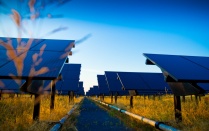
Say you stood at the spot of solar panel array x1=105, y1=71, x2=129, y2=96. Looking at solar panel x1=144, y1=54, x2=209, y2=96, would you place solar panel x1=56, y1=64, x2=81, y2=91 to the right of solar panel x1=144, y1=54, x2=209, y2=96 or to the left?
right

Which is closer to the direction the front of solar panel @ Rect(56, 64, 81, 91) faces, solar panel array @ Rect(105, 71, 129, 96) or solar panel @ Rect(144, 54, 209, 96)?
the solar panel

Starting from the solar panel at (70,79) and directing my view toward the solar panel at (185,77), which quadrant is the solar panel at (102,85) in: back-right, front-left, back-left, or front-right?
back-left

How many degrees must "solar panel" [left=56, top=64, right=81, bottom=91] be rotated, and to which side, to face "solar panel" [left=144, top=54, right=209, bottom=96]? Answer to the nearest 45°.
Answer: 0° — it already faces it
